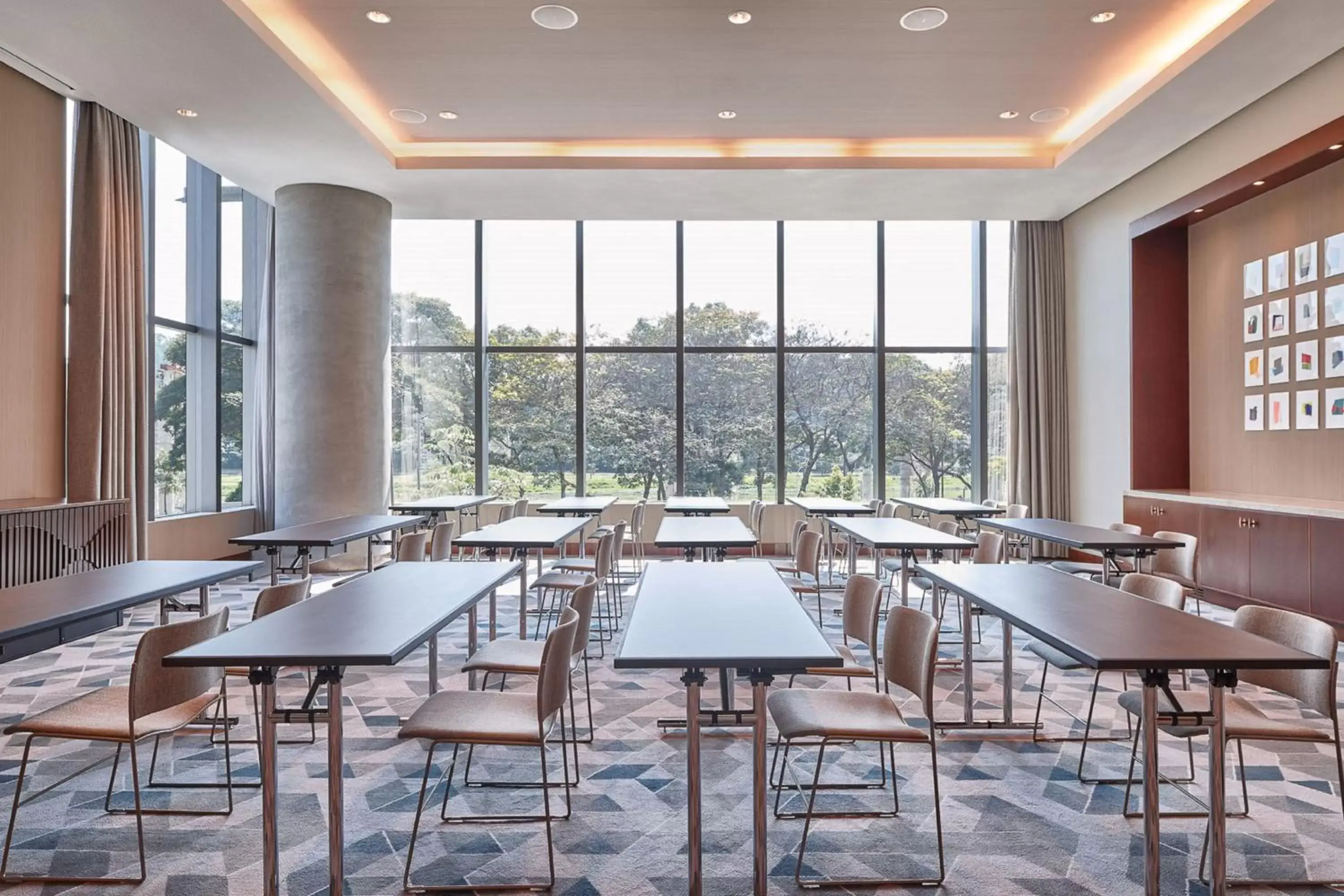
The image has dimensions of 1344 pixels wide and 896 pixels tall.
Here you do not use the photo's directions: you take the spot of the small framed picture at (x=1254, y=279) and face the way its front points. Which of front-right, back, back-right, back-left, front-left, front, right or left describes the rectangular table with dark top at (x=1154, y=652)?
front-left

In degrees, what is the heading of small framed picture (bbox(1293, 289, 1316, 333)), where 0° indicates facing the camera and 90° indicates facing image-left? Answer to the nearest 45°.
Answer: approximately 45°

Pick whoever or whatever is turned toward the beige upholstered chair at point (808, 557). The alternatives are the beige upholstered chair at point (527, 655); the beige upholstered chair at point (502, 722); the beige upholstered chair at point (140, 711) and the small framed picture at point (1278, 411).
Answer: the small framed picture

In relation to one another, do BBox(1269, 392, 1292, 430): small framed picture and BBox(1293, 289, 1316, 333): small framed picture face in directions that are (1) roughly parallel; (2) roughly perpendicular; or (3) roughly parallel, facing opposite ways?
roughly parallel

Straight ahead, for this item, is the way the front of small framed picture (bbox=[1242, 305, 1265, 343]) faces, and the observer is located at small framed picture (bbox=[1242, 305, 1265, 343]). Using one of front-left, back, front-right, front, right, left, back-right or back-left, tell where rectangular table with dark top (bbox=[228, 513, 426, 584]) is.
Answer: front

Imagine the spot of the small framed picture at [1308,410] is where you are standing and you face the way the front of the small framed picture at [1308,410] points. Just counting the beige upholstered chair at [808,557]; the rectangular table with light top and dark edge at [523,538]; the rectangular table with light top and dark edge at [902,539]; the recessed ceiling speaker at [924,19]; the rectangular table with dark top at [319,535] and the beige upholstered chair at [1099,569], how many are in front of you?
6

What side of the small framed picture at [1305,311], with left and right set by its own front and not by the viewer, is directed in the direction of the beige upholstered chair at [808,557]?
front

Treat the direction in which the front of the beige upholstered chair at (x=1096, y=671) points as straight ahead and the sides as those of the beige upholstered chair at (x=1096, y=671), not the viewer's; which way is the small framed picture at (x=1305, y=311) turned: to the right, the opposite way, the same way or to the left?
the same way

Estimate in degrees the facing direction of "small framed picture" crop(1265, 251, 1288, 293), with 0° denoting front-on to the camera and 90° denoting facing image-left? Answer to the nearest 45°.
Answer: approximately 45°

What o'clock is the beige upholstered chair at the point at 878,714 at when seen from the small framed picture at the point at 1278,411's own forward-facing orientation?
The beige upholstered chair is roughly at 11 o'clock from the small framed picture.

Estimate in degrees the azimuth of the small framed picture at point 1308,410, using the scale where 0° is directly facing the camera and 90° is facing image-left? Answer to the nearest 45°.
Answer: approximately 45°

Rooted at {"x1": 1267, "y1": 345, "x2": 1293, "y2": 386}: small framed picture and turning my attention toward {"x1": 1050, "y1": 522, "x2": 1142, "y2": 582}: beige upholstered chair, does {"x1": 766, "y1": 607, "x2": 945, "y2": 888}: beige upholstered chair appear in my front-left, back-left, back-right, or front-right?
front-left

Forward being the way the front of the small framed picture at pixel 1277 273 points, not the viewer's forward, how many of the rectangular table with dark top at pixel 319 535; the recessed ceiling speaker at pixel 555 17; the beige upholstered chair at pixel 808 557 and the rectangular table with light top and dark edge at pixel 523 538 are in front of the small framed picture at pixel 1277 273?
4

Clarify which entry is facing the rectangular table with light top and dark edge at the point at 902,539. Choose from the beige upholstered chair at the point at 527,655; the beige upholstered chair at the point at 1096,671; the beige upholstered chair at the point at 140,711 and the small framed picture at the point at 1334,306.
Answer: the small framed picture

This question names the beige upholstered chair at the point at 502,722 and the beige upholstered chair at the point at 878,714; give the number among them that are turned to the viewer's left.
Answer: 2

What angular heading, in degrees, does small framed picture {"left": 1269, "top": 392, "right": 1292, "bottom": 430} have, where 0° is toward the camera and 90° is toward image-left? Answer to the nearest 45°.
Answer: approximately 45°

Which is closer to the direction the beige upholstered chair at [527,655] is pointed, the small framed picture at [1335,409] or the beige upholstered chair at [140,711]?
the beige upholstered chair

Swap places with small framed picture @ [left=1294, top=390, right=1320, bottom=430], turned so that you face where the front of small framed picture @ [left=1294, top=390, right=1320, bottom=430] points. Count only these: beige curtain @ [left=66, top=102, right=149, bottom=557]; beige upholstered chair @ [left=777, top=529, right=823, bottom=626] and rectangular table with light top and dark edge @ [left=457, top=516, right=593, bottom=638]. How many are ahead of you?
3

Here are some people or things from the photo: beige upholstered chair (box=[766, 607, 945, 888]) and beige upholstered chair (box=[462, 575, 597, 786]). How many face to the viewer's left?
2

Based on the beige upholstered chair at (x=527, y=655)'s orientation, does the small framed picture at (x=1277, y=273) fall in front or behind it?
behind
